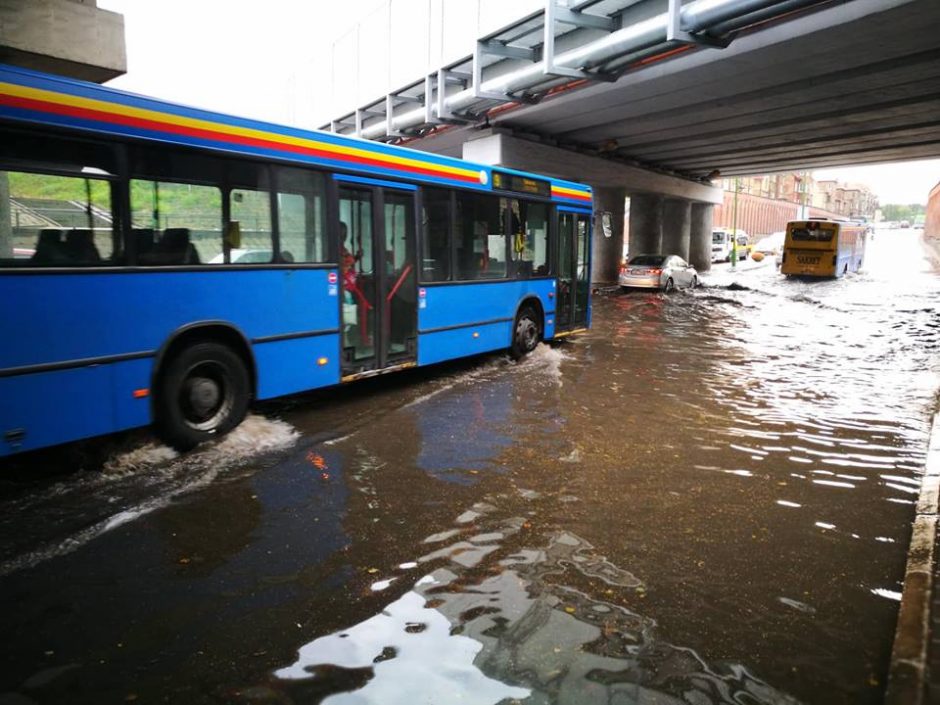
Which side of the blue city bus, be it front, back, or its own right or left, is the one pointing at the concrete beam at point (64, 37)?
left

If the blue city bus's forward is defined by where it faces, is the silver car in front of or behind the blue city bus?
in front

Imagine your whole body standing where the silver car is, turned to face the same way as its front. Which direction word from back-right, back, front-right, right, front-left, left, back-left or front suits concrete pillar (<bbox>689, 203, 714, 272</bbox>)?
front-left

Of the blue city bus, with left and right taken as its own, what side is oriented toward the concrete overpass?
front

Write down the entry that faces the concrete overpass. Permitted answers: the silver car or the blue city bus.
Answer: the blue city bus

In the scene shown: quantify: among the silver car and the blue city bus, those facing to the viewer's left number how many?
0

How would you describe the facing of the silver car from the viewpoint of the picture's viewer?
facing away from the viewer and to the right of the viewer

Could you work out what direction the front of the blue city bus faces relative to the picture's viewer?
facing away from the viewer and to the right of the viewer

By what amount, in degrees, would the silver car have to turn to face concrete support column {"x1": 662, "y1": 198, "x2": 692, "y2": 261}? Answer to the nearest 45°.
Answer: approximately 45° to its left

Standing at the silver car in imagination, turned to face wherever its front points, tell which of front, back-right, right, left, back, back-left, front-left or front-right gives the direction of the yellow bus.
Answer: front

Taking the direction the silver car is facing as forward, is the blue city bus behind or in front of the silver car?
behind

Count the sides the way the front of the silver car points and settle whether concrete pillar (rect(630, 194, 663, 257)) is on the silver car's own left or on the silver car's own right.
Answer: on the silver car's own left

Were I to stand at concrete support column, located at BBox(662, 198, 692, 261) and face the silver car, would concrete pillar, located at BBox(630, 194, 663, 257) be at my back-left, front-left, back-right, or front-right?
front-right

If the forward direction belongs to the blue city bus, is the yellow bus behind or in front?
in front
